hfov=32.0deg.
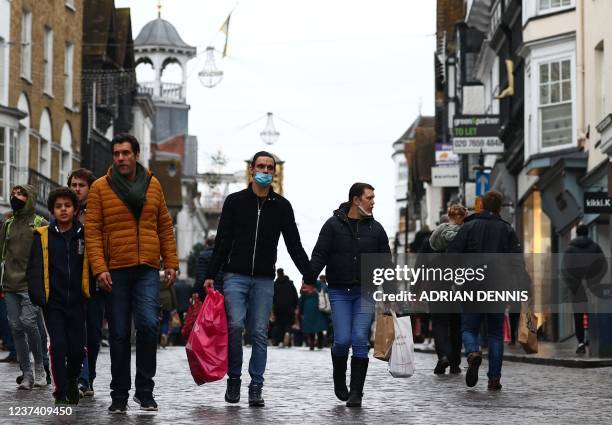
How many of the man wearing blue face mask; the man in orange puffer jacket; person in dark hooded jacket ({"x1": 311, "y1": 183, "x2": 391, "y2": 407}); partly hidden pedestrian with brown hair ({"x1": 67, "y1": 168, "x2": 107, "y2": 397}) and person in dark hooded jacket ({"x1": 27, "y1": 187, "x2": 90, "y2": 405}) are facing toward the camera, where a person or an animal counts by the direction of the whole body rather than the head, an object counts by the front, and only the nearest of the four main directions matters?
5

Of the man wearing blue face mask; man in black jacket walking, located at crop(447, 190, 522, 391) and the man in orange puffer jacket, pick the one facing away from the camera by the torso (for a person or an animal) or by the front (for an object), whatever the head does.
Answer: the man in black jacket walking

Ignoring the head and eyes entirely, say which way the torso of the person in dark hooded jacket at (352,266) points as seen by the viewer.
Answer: toward the camera

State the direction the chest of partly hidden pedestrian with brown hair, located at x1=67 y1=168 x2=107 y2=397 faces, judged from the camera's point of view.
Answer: toward the camera

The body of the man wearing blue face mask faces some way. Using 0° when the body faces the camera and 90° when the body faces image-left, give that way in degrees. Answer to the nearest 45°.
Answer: approximately 0°

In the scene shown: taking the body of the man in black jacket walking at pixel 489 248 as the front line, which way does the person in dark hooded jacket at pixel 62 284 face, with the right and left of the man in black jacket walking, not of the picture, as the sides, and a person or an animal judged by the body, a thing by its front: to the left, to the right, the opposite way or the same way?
the opposite way

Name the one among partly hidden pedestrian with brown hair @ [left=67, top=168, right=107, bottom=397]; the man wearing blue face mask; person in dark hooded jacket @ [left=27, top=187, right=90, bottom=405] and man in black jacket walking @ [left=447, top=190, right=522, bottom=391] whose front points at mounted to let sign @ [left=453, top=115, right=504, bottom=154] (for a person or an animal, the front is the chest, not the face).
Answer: the man in black jacket walking

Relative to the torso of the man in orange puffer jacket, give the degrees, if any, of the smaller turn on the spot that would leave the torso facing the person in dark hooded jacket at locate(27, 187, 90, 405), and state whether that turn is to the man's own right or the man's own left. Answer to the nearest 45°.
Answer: approximately 135° to the man's own right

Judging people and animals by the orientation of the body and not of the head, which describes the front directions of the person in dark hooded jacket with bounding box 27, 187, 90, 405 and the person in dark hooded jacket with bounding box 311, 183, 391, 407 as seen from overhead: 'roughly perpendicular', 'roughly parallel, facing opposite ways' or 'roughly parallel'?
roughly parallel

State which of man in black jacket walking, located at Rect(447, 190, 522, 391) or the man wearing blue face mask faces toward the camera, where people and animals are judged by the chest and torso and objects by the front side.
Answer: the man wearing blue face mask

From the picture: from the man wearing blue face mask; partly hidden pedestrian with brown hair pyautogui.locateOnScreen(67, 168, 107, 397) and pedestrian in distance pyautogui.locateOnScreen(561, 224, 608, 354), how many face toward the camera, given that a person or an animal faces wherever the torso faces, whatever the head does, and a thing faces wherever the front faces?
2

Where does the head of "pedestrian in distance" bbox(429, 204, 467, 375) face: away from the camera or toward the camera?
away from the camera

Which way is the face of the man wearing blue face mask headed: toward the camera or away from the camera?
toward the camera

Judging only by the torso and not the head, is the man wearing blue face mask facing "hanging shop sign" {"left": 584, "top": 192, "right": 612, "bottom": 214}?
no

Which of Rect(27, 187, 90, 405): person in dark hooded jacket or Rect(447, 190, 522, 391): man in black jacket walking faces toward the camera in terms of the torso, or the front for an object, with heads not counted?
the person in dark hooded jacket

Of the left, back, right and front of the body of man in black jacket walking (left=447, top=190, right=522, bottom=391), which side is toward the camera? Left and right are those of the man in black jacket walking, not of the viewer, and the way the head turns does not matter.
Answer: back
